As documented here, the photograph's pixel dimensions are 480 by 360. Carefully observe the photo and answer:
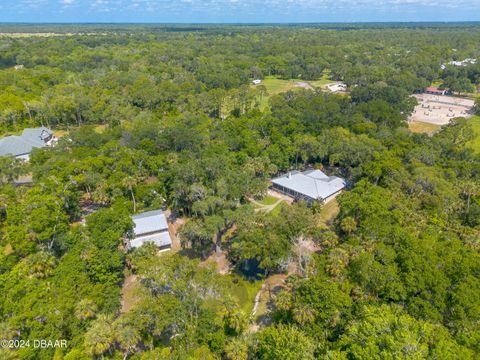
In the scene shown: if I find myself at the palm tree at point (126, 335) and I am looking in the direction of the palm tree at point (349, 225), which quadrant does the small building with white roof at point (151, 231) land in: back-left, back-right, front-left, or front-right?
front-left

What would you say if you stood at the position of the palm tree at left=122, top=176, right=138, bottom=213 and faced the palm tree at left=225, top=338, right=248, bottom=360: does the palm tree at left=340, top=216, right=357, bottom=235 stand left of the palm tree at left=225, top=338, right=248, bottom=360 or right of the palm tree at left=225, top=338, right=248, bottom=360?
left

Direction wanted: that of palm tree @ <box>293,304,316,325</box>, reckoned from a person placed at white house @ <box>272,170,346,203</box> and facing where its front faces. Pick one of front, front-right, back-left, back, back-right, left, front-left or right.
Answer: front-left

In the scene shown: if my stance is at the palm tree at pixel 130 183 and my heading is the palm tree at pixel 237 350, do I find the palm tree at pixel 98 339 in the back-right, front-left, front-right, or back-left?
front-right

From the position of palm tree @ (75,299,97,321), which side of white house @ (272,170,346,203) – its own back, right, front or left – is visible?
front

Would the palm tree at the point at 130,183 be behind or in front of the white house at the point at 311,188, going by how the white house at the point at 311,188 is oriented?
in front

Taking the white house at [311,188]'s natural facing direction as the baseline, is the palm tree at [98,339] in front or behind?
in front

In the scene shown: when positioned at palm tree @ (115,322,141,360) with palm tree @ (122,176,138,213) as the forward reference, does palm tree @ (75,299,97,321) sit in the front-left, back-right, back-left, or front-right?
front-left

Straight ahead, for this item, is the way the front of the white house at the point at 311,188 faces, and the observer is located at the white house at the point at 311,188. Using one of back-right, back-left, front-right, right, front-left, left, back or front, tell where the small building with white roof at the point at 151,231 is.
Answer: front

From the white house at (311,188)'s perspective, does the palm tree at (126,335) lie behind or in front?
in front

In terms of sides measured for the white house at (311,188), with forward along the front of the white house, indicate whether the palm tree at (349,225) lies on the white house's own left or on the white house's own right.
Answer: on the white house's own left

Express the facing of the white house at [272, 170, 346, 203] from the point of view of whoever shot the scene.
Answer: facing the viewer and to the left of the viewer
